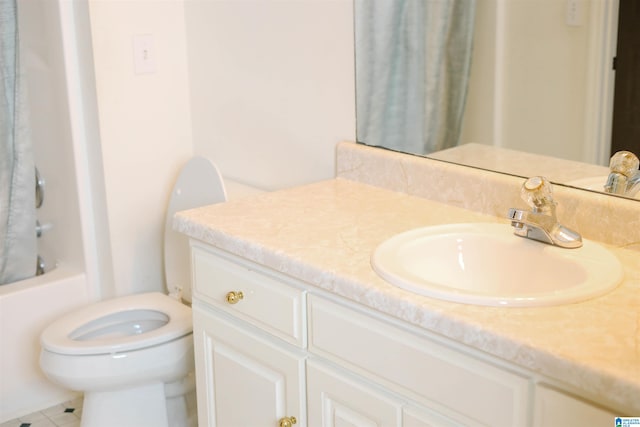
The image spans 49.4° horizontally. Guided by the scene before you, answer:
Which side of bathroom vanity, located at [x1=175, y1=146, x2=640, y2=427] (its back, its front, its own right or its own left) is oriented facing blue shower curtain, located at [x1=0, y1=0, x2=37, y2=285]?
right

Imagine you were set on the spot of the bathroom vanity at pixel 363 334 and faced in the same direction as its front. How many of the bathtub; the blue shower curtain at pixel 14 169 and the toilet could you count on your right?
3

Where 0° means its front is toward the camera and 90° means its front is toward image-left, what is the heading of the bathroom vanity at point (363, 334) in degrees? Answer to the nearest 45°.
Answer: approximately 45°

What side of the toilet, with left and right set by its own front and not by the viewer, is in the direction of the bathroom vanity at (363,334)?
left

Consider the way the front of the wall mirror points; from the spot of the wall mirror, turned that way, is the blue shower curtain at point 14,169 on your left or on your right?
on your right

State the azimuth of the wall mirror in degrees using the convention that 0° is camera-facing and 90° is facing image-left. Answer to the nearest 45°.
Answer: approximately 45°

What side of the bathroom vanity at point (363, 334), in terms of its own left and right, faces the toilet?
right
